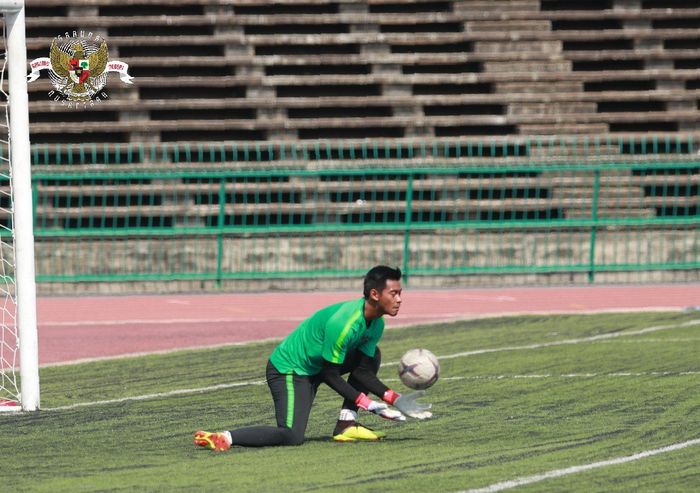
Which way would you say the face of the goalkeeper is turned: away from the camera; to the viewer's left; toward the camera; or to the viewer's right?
to the viewer's right

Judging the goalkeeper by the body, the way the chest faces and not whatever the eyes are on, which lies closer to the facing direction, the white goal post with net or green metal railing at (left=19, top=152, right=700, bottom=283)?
the green metal railing

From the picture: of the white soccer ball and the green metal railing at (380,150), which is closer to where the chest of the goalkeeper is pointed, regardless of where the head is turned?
the white soccer ball

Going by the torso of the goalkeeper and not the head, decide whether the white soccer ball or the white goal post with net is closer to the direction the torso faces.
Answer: the white soccer ball

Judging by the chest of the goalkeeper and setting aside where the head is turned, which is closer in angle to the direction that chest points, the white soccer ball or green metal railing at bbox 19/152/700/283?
the white soccer ball

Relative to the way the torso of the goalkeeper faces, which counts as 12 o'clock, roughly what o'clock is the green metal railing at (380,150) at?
The green metal railing is roughly at 9 o'clock from the goalkeeper.

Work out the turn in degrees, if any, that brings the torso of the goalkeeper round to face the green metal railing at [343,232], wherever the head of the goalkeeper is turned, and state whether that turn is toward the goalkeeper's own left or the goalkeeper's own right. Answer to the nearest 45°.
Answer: approximately 90° to the goalkeeper's own left

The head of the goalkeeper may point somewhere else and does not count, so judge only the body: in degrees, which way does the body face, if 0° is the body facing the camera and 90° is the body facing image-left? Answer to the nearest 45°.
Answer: approximately 270°

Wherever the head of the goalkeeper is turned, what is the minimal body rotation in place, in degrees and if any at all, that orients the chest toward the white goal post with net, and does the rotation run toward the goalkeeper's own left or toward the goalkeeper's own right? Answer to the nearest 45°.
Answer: approximately 135° to the goalkeeper's own left
